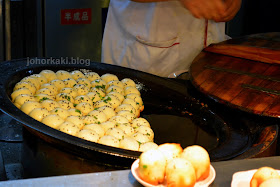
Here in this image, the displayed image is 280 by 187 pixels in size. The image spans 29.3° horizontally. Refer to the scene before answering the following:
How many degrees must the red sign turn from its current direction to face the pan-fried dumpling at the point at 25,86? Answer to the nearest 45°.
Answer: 0° — it already faces it

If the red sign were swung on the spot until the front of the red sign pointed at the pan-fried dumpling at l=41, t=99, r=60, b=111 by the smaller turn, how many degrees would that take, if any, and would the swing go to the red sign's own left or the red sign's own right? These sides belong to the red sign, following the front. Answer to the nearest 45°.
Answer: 0° — it already faces it

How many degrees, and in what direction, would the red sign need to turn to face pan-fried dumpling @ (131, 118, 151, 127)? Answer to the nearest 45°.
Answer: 0° — it already faces it

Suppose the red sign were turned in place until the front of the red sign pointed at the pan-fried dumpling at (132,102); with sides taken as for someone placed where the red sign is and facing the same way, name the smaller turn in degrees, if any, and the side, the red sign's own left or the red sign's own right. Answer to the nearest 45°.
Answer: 0° — it already faces it

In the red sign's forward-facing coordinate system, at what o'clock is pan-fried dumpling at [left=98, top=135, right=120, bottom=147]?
The pan-fried dumpling is roughly at 12 o'clock from the red sign.

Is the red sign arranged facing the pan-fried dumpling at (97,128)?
yes

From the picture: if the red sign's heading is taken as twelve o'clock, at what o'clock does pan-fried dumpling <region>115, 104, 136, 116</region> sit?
The pan-fried dumpling is roughly at 12 o'clock from the red sign.

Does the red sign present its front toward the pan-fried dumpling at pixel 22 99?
yes

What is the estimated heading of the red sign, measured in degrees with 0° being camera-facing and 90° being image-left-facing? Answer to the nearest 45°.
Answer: approximately 0°

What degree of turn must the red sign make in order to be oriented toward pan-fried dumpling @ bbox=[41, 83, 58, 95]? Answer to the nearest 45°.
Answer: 0° — it already faces it
